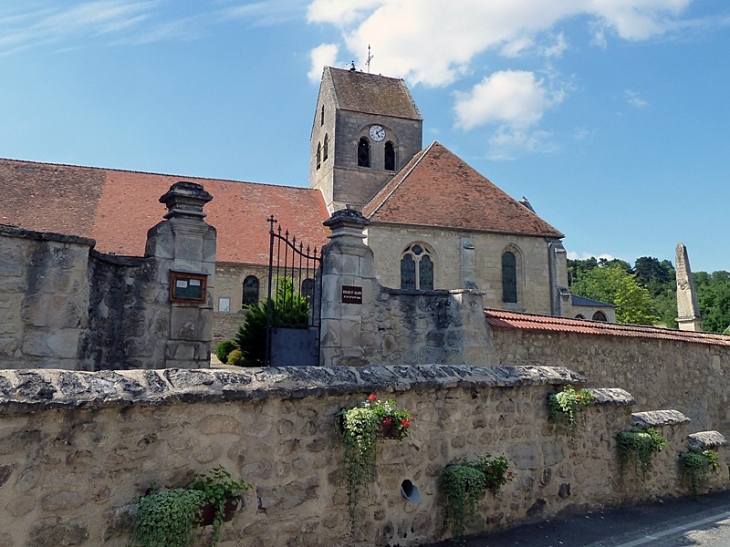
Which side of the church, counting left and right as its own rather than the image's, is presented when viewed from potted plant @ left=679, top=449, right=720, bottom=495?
left

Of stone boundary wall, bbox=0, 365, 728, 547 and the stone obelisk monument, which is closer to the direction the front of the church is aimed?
the stone boundary wall

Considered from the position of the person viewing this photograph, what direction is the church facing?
facing to the left of the viewer

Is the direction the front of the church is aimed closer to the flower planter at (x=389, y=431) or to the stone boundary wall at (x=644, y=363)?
the flower planter

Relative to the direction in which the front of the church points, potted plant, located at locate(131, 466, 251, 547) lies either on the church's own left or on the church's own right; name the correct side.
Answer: on the church's own left

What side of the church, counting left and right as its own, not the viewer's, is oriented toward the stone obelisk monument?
back

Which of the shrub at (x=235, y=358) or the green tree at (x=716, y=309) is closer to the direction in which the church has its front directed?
the shrub

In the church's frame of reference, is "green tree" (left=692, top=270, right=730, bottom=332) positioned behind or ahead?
behind
